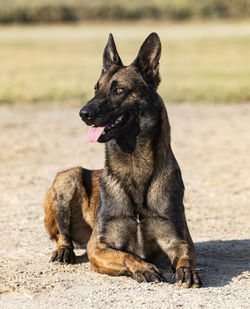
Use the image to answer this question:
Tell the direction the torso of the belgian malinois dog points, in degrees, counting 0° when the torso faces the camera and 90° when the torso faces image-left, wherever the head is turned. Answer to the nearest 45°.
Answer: approximately 315°
